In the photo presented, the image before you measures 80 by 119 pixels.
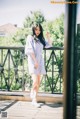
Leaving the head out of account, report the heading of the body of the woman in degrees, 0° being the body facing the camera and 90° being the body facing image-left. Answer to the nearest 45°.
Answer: approximately 315°
